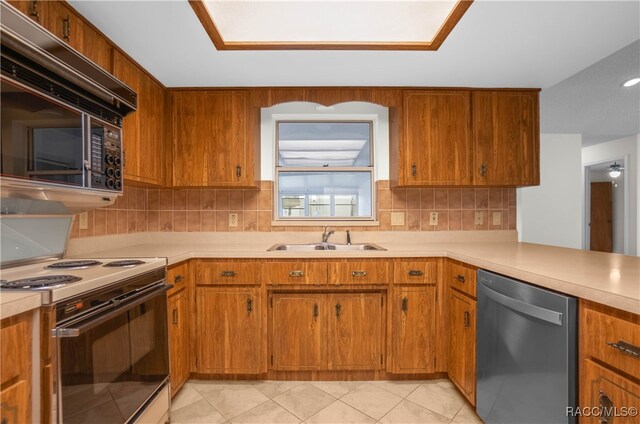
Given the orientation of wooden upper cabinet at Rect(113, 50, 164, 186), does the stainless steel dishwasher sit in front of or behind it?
in front

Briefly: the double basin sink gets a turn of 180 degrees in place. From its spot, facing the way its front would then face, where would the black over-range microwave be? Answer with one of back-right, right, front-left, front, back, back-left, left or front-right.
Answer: back-left

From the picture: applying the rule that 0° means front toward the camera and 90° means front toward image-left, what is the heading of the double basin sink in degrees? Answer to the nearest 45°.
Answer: approximately 0°

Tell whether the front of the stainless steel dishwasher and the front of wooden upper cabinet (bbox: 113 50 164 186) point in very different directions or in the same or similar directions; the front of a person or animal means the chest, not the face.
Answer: very different directions

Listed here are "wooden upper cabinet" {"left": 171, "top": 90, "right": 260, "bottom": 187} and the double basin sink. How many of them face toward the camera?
2

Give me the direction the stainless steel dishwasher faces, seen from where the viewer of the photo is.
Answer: facing the viewer and to the left of the viewer

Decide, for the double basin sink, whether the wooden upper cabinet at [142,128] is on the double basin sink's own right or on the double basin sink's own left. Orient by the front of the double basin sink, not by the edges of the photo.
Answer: on the double basin sink's own right

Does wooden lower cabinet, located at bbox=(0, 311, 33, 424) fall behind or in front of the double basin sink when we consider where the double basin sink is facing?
in front

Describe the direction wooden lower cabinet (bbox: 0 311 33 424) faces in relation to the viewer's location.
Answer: facing the viewer and to the right of the viewer

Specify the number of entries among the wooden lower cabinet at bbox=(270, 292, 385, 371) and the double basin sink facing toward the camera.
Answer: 2
